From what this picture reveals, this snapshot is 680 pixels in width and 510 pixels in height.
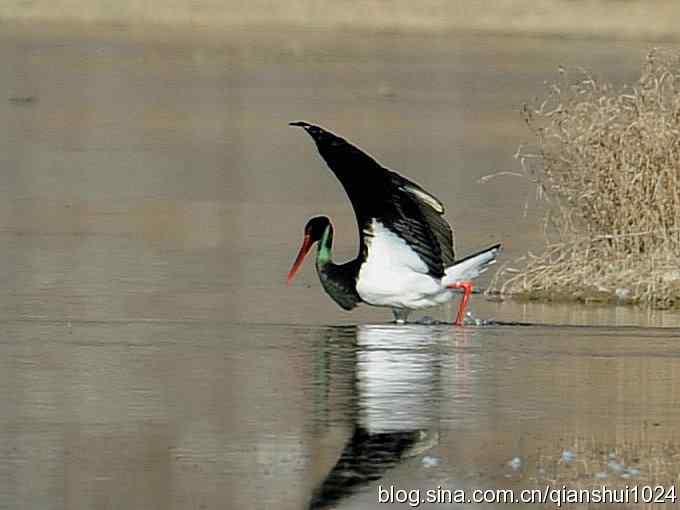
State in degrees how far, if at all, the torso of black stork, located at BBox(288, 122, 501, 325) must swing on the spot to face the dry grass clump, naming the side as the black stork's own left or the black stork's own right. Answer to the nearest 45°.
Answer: approximately 135° to the black stork's own right

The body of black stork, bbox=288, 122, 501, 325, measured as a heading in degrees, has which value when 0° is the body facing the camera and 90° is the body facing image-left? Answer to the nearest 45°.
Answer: approximately 90°
